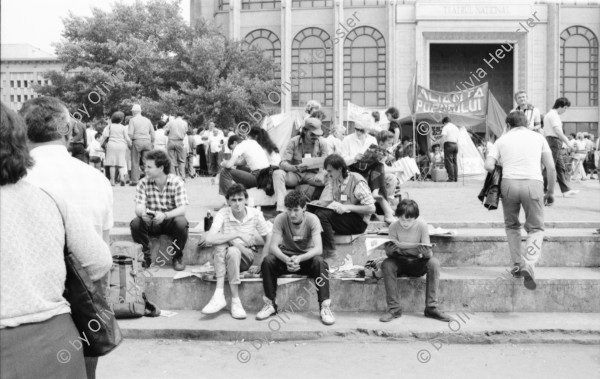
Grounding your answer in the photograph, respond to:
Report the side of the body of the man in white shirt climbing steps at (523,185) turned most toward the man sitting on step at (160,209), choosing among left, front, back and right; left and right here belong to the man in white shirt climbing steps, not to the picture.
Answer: left

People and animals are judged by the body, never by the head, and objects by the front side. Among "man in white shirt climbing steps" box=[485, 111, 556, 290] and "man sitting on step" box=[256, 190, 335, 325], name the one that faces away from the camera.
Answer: the man in white shirt climbing steps

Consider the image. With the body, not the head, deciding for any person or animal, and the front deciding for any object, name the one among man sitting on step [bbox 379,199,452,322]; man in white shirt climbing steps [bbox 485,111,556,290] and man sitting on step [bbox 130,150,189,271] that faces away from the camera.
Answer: the man in white shirt climbing steps

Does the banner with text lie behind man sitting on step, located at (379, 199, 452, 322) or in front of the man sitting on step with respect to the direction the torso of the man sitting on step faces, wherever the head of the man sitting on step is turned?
behind

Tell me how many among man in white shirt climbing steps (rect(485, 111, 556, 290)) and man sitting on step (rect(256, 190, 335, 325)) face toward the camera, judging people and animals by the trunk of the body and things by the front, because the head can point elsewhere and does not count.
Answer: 1

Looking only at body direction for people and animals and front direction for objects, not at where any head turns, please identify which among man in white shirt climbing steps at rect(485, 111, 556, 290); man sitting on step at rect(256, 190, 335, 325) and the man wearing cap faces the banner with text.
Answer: the man in white shirt climbing steps

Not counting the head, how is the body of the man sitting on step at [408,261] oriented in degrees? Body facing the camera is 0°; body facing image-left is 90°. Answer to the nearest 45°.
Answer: approximately 0°

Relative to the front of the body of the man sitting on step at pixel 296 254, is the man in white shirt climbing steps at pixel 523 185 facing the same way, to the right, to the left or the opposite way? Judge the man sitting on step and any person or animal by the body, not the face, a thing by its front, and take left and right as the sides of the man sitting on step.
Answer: the opposite way

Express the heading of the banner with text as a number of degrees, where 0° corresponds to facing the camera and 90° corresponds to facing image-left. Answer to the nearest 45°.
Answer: approximately 0°

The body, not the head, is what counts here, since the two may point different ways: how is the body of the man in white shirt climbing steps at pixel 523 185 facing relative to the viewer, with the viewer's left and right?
facing away from the viewer

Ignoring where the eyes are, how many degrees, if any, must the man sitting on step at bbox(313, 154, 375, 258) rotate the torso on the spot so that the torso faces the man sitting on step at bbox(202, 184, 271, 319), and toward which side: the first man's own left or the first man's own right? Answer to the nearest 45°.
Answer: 0° — they already face them

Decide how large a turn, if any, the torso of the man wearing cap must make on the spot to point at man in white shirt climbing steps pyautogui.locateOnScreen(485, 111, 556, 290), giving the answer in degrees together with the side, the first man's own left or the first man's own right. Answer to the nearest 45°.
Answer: approximately 45° to the first man's own left
